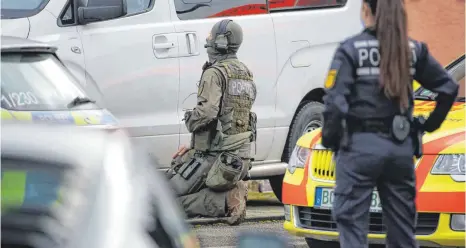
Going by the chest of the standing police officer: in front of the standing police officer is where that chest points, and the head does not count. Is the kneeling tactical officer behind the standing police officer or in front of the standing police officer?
in front

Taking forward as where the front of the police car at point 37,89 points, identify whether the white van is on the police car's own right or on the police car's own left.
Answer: on the police car's own right

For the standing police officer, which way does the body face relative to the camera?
away from the camera

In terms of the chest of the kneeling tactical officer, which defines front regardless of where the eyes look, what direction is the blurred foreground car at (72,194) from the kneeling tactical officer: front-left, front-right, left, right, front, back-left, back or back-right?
back-left

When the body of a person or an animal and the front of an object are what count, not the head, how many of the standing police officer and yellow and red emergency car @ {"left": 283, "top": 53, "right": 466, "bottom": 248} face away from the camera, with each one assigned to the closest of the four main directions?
1

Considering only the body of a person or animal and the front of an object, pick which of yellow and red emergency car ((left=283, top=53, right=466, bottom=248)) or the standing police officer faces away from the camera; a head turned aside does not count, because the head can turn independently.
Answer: the standing police officer

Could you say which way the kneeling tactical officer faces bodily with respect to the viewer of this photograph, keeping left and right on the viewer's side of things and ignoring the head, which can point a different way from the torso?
facing away from the viewer and to the left of the viewer

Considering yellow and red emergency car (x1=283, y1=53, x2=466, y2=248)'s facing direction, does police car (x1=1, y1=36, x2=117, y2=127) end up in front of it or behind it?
in front

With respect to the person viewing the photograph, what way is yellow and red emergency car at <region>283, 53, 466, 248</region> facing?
facing the viewer and to the left of the viewer

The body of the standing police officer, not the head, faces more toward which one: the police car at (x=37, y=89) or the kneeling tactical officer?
the kneeling tactical officer

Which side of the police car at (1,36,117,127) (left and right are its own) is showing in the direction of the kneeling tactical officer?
right
